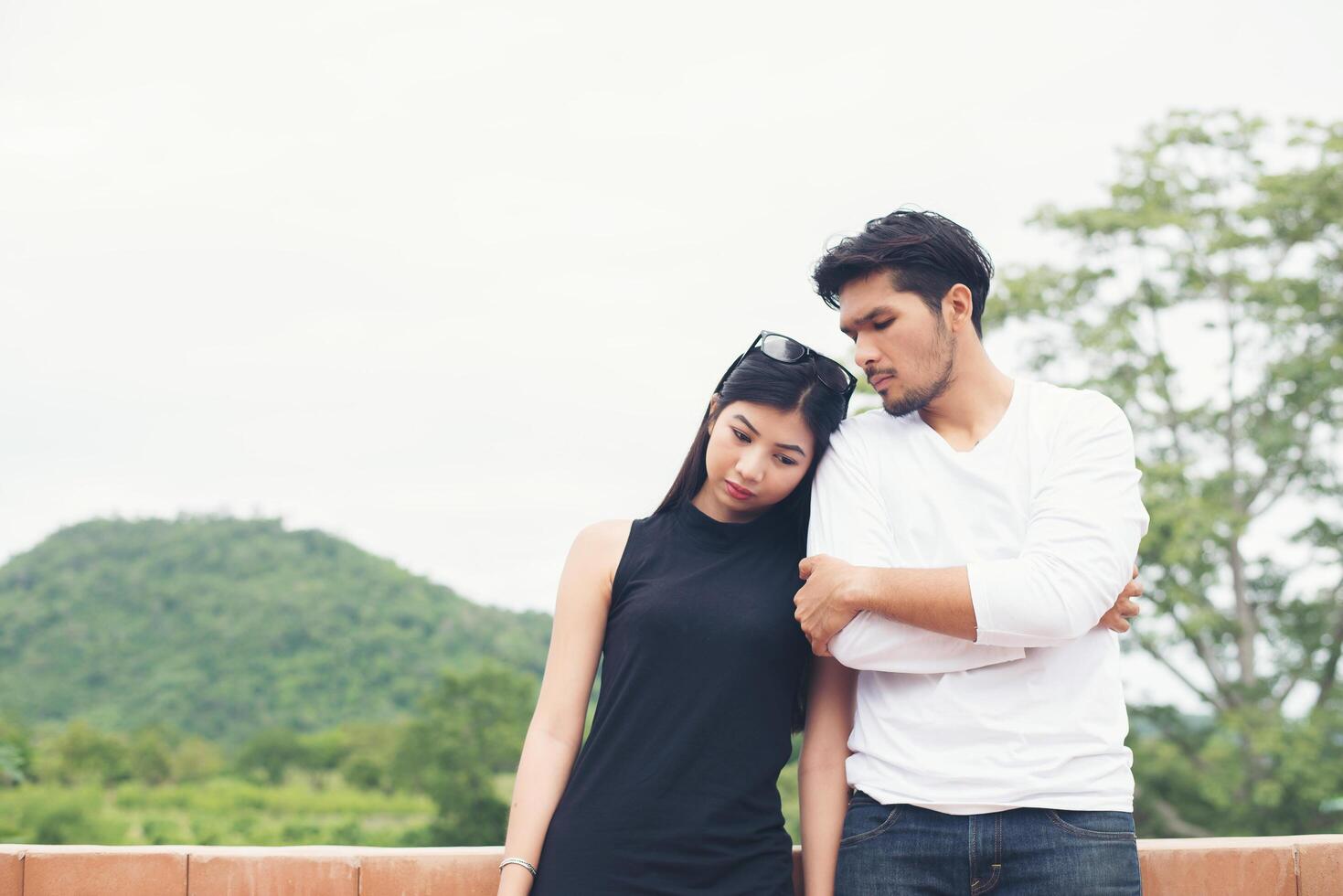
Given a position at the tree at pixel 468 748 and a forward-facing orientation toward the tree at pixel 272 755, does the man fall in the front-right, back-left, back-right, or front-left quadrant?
back-left

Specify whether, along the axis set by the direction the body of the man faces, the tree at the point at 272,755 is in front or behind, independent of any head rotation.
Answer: behind

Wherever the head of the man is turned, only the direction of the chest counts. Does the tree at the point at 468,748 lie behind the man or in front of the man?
behind

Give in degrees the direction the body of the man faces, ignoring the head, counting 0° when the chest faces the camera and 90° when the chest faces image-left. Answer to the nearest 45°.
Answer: approximately 0°

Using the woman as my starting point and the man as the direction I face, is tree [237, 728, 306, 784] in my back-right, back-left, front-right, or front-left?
back-left
